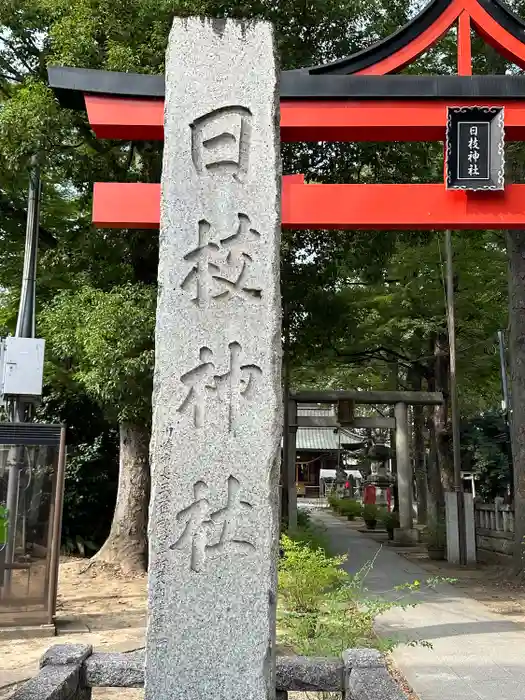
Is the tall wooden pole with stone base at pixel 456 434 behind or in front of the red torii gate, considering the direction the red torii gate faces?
behind

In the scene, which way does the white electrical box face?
toward the camera

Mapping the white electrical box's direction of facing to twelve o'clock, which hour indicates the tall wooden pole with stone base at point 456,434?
The tall wooden pole with stone base is roughly at 8 o'clock from the white electrical box.

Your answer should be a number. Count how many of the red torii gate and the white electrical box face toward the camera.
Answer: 2

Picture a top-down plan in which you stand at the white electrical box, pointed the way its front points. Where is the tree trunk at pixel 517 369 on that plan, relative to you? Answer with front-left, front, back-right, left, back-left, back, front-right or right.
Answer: left

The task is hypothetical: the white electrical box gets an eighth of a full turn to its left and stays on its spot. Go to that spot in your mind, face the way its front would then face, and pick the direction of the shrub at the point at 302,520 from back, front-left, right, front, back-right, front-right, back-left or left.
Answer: left

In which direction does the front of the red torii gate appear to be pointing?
toward the camera

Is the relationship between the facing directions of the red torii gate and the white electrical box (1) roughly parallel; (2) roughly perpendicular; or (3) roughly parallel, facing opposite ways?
roughly parallel

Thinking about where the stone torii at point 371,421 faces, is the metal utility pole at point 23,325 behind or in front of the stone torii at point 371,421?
in front

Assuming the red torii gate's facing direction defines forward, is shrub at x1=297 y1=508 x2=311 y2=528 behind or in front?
behind

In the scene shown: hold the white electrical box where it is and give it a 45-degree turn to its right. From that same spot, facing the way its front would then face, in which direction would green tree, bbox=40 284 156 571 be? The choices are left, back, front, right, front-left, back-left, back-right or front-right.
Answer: back

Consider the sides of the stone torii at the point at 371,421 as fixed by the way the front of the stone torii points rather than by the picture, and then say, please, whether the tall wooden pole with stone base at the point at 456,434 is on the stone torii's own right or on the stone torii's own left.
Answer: on the stone torii's own left
